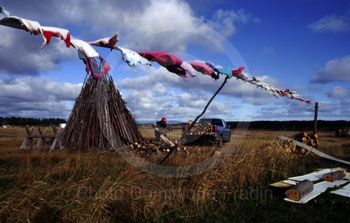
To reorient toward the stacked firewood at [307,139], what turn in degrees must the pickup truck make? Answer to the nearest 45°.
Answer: approximately 45° to its right

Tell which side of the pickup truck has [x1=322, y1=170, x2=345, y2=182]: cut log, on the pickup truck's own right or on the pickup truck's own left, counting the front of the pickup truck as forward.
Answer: on the pickup truck's own right

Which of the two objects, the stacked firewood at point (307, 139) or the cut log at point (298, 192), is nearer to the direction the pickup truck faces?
the stacked firewood

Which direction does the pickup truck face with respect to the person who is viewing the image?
facing away from the viewer and to the right of the viewer

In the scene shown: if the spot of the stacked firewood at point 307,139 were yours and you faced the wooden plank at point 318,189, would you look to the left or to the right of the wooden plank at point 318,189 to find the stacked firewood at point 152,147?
right

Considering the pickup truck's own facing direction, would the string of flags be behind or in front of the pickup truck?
behind

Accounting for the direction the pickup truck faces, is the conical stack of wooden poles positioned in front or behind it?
behind
